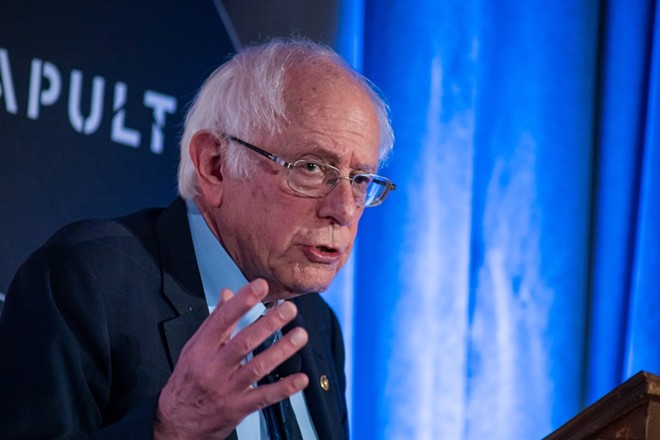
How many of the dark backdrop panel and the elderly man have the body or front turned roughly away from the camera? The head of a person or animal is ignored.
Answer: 0

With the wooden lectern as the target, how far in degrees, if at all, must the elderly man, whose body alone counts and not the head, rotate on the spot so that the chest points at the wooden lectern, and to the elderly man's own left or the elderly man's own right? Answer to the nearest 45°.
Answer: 0° — they already face it

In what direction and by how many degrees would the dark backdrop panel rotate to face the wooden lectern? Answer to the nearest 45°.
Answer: approximately 45° to its left

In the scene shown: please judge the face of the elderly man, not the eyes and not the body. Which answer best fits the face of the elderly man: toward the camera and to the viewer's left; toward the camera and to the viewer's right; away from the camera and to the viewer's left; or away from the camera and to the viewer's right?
toward the camera and to the viewer's right

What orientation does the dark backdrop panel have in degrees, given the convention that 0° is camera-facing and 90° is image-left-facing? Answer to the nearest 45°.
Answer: approximately 0°
